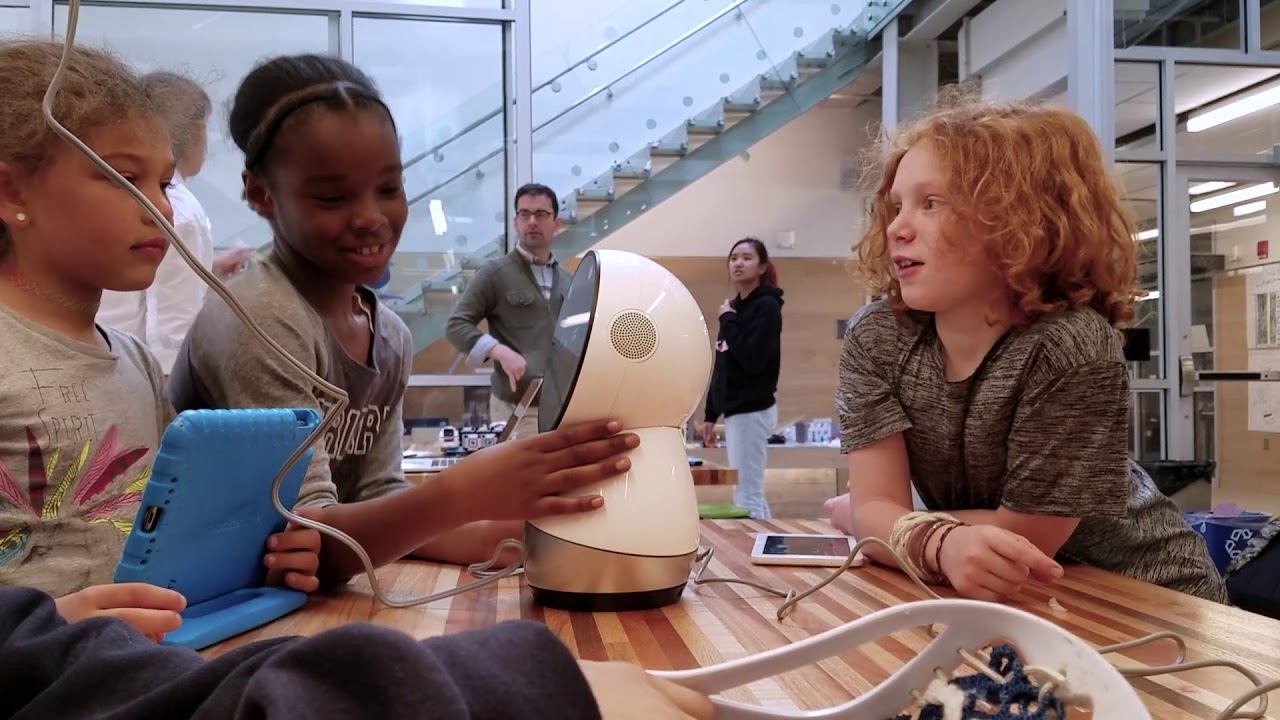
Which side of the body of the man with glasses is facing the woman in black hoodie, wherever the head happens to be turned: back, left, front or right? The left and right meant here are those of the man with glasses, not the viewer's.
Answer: left

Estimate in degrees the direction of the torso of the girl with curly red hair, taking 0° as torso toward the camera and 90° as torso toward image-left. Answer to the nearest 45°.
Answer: approximately 45°

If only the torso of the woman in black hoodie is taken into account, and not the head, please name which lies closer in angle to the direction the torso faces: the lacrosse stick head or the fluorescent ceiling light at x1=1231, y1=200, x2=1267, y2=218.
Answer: the lacrosse stick head

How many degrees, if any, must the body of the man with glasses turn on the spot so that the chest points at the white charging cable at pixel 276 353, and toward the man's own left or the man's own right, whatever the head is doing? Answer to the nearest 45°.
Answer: approximately 45° to the man's own right

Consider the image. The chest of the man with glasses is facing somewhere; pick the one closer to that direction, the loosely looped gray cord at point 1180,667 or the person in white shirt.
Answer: the loosely looped gray cord

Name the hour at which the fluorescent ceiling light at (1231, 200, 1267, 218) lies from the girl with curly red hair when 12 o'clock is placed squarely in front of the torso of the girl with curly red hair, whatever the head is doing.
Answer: The fluorescent ceiling light is roughly at 5 o'clock from the girl with curly red hair.

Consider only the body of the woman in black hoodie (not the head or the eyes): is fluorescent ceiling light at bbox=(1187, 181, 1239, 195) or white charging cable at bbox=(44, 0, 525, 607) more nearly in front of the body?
the white charging cable

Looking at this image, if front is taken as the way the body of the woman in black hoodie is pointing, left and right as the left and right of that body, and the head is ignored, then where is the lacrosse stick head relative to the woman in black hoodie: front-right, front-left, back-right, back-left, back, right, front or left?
front-left

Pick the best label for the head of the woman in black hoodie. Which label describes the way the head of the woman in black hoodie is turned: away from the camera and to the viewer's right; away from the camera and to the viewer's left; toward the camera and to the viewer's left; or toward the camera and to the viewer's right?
toward the camera and to the viewer's left

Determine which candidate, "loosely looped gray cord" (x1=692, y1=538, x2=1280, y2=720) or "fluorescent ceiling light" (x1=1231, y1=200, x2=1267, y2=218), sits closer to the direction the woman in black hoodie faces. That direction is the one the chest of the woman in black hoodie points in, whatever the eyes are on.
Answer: the loosely looped gray cord

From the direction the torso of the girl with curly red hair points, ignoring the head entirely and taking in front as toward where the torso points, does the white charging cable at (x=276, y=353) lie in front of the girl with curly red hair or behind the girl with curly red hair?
in front

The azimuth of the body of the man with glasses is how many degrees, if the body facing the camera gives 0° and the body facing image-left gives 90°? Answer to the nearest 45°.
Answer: approximately 315°
